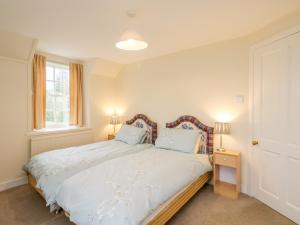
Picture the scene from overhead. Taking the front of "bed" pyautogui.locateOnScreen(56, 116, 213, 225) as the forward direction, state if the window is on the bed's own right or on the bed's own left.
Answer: on the bed's own right

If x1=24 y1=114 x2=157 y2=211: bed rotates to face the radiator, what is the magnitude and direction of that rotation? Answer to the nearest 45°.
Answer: approximately 135° to its right

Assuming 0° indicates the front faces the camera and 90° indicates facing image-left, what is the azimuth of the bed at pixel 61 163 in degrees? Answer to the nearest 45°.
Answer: approximately 45°

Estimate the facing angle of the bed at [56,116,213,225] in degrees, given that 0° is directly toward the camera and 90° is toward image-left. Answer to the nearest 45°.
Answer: approximately 45°

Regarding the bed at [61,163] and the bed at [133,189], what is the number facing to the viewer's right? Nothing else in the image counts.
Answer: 0

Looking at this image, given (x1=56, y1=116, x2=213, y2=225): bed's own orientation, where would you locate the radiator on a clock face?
The radiator is roughly at 3 o'clock from the bed.

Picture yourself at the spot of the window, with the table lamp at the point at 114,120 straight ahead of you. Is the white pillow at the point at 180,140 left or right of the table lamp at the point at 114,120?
right

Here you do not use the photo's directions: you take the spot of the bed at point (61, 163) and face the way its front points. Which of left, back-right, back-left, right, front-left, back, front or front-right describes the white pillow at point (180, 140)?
back-left

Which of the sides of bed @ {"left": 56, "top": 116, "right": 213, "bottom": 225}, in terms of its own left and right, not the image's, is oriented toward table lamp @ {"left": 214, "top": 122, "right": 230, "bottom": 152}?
back

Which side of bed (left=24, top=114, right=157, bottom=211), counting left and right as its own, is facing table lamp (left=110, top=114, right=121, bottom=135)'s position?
back

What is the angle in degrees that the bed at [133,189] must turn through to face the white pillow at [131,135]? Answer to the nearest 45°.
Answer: approximately 135° to its right

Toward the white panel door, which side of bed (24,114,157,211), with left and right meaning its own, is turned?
left
